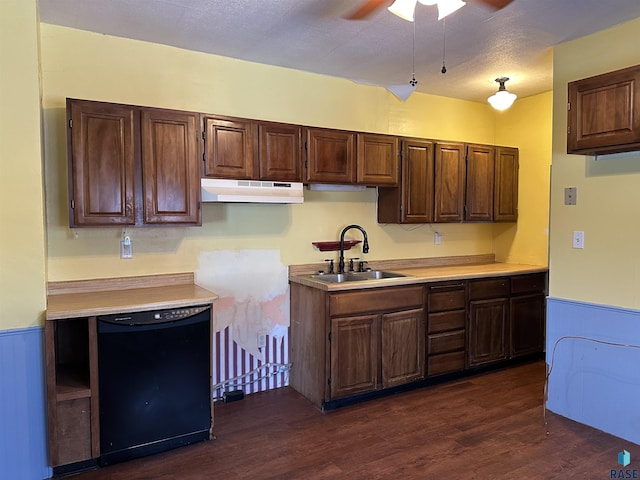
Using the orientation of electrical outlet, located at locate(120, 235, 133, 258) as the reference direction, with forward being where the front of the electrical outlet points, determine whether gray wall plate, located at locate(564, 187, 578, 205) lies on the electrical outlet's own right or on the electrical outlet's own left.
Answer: on the electrical outlet's own left

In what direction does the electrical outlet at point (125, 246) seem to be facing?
toward the camera

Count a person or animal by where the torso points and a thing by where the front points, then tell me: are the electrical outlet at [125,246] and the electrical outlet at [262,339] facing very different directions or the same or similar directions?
same or similar directions

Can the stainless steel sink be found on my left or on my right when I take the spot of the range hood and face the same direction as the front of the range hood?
on my left

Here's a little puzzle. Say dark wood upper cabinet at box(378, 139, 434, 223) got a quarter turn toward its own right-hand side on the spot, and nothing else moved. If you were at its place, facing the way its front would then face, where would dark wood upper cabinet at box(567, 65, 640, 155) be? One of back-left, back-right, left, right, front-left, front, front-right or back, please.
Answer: left

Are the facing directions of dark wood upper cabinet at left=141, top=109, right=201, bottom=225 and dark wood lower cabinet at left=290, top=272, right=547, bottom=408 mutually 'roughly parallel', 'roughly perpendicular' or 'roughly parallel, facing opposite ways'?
roughly parallel

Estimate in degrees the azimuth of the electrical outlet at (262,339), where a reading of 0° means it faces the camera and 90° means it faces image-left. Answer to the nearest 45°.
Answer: approximately 0°

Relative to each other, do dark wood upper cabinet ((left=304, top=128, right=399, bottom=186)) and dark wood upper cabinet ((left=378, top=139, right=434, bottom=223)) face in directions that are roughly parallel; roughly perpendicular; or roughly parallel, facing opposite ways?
roughly parallel

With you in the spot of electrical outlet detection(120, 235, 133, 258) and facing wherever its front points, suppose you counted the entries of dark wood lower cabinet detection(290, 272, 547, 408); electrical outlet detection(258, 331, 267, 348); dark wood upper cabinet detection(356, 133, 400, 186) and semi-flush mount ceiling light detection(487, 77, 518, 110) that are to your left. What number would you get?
4

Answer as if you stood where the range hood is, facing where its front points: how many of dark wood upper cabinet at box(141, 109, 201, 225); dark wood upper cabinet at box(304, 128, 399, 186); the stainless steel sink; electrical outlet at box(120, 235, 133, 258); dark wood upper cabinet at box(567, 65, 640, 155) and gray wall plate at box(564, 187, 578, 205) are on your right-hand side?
2

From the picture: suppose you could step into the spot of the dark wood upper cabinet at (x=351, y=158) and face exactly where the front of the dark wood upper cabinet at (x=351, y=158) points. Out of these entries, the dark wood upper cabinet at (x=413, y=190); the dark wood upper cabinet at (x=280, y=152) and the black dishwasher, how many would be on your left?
1

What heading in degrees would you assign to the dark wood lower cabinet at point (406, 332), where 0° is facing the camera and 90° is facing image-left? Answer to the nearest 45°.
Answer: approximately 315°

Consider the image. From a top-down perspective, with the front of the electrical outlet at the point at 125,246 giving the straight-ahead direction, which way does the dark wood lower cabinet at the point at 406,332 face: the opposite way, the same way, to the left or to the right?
the same way

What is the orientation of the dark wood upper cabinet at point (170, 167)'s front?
toward the camera

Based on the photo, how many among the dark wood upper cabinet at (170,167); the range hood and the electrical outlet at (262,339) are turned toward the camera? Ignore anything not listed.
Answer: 3

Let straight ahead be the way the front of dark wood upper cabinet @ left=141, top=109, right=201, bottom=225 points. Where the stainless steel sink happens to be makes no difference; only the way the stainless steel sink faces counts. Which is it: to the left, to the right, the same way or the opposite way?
the same way

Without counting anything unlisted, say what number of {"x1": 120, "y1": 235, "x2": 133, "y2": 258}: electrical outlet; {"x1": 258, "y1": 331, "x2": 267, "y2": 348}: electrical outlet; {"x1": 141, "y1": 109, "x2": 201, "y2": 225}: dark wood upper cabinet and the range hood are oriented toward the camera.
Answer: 4

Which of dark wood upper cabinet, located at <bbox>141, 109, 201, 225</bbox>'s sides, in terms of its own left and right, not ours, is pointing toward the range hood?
left

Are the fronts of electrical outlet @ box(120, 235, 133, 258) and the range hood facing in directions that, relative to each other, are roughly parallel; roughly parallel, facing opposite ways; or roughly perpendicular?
roughly parallel
